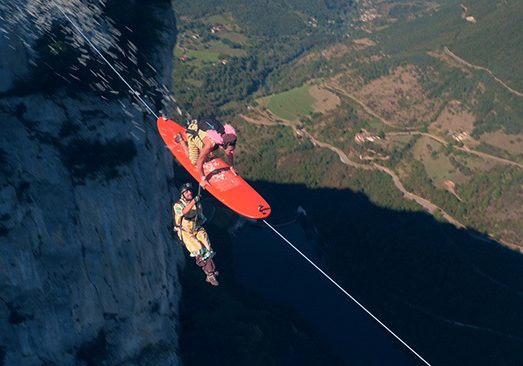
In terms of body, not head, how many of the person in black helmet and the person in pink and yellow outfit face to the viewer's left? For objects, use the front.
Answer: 0

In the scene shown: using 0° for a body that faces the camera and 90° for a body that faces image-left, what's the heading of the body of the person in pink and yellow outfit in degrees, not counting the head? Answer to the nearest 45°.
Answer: approximately 315°
